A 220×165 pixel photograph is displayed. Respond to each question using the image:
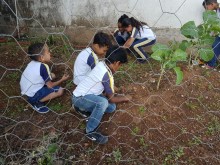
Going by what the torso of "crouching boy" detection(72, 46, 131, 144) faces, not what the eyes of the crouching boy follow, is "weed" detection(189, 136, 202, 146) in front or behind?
in front

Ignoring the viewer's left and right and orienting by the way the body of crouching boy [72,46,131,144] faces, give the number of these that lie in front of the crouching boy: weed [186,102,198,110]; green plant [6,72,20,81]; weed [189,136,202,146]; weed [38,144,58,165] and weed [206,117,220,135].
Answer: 3

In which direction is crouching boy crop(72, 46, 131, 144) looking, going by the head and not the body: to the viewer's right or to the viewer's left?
to the viewer's right

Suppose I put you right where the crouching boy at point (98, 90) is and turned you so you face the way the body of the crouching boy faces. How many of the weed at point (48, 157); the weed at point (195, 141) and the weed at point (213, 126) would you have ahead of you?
2

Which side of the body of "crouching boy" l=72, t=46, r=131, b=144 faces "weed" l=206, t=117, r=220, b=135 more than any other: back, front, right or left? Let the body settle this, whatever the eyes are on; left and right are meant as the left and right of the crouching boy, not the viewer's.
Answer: front

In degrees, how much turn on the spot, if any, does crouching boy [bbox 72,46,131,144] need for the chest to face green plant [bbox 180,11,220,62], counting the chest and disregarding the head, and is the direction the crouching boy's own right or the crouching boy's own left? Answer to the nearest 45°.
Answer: approximately 45° to the crouching boy's own left

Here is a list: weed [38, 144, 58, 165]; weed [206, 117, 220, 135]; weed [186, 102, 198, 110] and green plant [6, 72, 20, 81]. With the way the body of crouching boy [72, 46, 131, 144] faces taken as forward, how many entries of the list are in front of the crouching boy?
2

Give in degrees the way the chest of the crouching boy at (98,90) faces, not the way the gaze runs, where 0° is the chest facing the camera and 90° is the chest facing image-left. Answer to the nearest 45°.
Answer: approximately 270°

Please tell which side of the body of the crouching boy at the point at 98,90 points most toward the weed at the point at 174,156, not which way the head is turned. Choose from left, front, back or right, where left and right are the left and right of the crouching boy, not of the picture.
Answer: front
